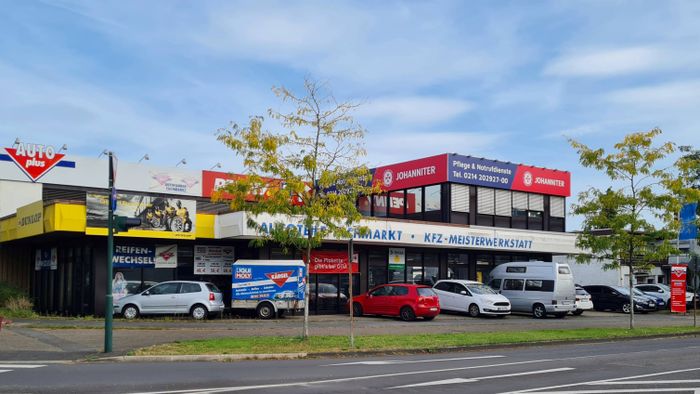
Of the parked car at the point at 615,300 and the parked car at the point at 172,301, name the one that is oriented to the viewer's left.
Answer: the parked car at the point at 172,301

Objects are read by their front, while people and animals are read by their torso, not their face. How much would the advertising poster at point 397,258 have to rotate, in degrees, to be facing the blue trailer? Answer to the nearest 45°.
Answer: approximately 45° to its right

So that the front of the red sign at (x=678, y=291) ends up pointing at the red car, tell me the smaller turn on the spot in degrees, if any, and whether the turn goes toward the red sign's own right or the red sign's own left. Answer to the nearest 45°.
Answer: approximately 45° to the red sign's own right

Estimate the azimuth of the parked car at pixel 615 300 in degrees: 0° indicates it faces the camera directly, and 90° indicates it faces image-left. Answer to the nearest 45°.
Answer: approximately 315°

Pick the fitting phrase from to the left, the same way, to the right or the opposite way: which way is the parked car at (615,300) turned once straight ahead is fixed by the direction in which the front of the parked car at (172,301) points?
to the left

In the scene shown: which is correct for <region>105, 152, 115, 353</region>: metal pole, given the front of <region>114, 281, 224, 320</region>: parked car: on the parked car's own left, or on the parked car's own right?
on the parked car's own left

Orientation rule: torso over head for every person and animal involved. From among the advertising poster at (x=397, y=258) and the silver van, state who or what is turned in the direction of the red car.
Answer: the advertising poster

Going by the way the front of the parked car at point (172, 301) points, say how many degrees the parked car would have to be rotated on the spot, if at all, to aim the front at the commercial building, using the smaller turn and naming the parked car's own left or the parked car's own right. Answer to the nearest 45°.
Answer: approximately 90° to the parked car's own right

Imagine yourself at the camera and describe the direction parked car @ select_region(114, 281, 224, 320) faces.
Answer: facing to the left of the viewer
